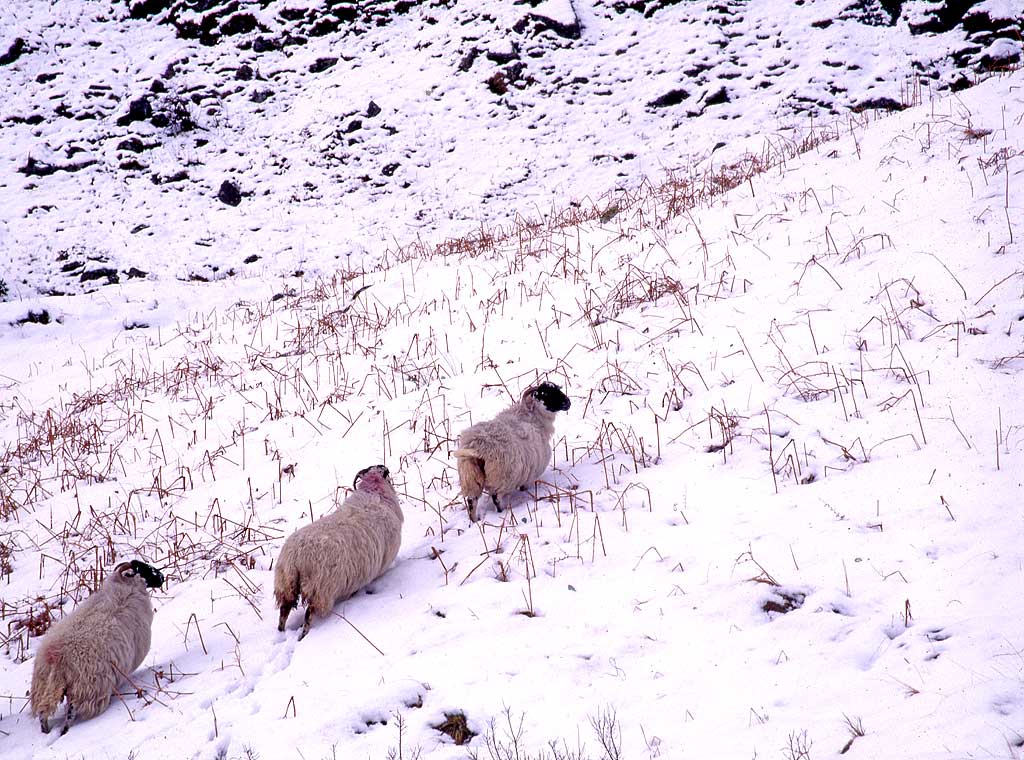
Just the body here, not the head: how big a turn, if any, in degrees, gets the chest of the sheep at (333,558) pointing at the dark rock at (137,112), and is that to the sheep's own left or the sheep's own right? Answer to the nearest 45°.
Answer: approximately 45° to the sheep's own left

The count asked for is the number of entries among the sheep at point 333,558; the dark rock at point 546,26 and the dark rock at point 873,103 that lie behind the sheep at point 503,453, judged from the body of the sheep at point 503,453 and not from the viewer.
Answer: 1

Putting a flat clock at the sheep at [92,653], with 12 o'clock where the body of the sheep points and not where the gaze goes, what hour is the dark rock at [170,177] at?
The dark rock is roughly at 11 o'clock from the sheep.

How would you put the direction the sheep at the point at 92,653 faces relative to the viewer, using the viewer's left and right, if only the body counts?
facing away from the viewer and to the right of the viewer

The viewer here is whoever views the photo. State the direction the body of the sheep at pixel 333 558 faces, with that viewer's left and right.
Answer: facing away from the viewer and to the right of the viewer

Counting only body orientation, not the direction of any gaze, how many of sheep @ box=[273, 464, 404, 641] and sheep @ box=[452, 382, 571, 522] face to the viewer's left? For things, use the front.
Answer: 0

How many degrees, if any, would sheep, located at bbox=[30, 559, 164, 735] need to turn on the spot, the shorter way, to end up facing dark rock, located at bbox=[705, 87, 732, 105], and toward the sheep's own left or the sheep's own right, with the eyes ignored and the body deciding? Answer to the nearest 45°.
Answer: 0° — it already faces it

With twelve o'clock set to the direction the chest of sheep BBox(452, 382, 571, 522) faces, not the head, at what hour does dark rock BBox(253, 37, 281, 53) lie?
The dark rock is roughly at 10 o'clock from the sheep.

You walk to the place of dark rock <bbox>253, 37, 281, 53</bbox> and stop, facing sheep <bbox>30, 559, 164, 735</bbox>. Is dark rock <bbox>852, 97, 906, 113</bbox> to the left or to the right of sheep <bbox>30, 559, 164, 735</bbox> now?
left

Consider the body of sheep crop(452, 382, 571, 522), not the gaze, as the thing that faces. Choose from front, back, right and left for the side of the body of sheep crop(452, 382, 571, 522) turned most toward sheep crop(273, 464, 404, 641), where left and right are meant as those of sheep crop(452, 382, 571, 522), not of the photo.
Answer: back

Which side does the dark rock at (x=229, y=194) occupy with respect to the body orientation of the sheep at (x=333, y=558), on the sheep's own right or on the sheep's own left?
on the sheep's own left

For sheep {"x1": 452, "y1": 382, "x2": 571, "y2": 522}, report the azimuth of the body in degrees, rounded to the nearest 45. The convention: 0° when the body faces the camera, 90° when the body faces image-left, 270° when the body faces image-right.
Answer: approximately 225°
